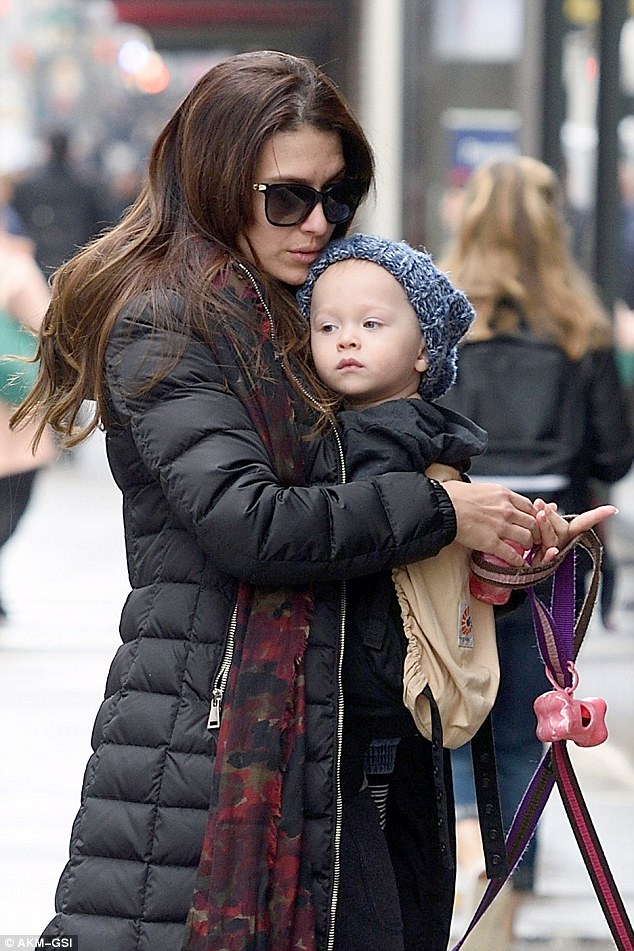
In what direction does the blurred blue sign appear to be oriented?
toward the camera

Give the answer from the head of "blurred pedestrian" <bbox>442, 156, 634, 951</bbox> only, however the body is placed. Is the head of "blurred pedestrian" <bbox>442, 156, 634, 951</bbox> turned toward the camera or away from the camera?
away from the camera

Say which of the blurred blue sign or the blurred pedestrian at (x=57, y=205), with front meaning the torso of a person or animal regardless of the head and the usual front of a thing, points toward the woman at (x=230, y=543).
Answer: the blurred blue sign

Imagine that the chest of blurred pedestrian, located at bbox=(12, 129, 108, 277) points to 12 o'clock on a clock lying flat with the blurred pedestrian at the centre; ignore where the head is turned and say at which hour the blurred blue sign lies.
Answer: The blurred blue sign is roughly at 4 o'clock from the blurred pedestrian.

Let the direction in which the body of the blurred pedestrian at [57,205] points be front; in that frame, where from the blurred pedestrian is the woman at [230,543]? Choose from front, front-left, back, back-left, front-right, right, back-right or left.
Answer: back

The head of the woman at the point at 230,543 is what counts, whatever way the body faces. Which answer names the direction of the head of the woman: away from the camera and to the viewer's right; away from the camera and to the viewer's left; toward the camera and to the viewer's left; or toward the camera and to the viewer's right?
toward the camera and to the viewer's right

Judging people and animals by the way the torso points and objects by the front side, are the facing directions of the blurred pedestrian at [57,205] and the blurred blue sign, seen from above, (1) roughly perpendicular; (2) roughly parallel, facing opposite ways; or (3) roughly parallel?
roughly parallel, facing opposite ways

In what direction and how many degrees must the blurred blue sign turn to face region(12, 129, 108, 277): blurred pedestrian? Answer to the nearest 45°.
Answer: approximately 90° to its right

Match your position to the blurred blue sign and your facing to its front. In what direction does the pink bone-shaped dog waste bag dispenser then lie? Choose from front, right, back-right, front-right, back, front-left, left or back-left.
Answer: front

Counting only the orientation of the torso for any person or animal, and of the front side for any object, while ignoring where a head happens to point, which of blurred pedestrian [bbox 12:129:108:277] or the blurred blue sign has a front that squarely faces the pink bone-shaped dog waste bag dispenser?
the blurred blue sign

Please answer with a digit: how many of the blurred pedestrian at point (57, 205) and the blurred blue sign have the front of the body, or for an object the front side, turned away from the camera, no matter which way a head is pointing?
1

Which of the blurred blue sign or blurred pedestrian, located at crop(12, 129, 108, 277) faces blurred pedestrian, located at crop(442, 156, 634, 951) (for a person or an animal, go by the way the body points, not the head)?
the blurred blue sign

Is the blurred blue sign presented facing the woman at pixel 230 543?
yes

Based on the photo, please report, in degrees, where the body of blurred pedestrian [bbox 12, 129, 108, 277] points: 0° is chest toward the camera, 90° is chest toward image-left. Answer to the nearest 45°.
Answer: approximately 180°

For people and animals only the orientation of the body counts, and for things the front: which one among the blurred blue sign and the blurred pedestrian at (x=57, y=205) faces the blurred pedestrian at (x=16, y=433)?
the blurred blue sign

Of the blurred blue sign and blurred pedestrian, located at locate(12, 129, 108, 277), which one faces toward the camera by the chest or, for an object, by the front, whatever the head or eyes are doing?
the blurred blue sign

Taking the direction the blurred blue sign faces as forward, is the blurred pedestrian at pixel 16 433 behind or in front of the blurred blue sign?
in front
